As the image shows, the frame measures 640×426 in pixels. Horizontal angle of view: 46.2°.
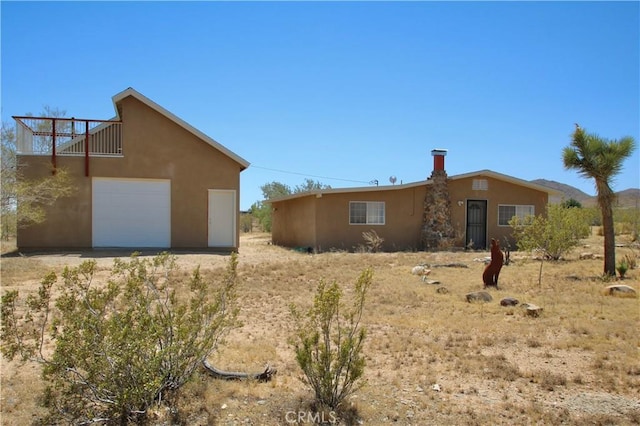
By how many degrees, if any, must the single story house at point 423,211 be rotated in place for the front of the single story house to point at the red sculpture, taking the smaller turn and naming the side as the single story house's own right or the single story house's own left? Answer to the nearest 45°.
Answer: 0° — it already faces it

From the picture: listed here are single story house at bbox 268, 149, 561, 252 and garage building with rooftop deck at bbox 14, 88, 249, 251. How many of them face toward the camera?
2

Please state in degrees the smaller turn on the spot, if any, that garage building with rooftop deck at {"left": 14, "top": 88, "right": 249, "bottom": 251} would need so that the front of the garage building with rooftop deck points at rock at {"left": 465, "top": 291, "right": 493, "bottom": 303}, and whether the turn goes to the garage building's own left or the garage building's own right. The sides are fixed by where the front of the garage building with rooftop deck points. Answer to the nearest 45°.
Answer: approximately 45° to the garage building's own left

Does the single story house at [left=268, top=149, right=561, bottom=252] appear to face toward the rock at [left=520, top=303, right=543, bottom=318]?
yes

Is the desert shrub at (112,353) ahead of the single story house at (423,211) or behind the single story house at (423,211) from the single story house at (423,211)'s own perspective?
ahead

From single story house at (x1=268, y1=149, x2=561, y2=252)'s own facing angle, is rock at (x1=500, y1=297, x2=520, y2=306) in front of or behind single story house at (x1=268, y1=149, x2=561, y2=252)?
in front

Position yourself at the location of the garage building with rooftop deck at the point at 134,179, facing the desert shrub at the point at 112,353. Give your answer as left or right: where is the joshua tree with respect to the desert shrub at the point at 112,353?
left

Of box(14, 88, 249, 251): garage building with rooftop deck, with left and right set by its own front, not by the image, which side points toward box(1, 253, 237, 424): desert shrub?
front

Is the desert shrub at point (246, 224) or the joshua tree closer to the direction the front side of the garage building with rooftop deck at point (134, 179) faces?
the joshua tree

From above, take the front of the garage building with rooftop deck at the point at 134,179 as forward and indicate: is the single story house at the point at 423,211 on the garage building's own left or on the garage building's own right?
on the garage building's own left

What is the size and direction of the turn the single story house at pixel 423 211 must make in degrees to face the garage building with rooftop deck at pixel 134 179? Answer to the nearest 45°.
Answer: approximately 45° to its right
